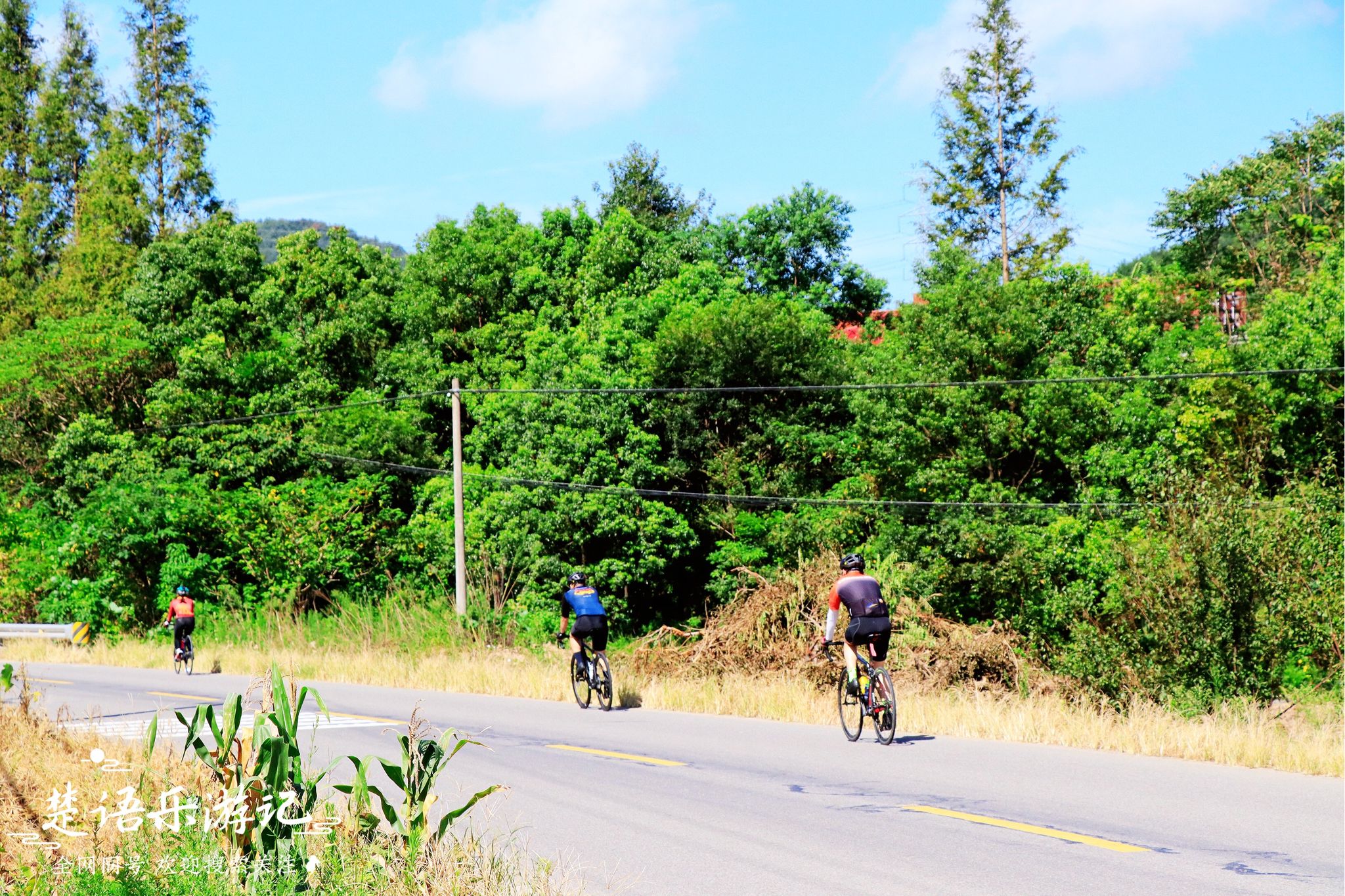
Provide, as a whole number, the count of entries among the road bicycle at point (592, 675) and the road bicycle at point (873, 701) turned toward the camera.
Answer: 0

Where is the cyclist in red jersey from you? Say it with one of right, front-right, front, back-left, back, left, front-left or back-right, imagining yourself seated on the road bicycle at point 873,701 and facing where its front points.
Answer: front

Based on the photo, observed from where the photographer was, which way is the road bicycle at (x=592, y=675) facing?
facing away from the viewer and to the left of the viewer

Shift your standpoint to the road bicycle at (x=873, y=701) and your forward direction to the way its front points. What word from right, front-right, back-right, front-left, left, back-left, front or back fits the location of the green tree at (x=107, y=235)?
front

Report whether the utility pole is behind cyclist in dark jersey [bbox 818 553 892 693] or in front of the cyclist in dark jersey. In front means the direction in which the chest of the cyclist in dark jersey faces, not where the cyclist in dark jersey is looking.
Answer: in front

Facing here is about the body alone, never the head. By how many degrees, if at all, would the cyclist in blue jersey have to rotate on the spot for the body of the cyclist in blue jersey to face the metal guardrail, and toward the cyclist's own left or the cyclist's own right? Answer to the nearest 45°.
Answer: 0° — they already face it

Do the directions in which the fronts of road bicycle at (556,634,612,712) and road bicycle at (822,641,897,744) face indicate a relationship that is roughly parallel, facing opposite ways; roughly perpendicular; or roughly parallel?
roughly parallel

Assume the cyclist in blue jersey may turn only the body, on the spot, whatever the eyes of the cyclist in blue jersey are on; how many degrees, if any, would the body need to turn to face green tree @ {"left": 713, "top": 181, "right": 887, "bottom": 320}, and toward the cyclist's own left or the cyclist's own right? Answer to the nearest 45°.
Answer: approximately 45° to the cyclist's own right

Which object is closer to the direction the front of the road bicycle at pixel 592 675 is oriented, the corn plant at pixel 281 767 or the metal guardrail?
the metal guardrail

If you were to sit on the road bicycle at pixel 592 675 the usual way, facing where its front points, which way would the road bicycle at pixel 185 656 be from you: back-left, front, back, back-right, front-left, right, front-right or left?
front

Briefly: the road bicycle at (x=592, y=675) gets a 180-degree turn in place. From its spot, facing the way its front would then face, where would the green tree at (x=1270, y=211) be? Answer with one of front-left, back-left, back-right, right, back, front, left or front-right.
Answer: left

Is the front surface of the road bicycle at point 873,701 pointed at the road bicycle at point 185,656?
yes

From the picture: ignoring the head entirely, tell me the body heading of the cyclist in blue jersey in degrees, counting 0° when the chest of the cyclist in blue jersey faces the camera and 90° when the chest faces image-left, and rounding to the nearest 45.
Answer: approximately 135°

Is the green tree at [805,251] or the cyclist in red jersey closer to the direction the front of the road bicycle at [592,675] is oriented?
the cyclist in red jersey

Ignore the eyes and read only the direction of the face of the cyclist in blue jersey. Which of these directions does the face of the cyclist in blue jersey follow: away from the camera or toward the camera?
away from the camera

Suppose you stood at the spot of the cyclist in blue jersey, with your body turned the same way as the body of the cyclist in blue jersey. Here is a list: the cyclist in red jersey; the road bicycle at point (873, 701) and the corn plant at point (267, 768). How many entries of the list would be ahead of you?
1

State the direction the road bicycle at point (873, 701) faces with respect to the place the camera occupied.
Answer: facing away from the viewer and to the left of the viewer

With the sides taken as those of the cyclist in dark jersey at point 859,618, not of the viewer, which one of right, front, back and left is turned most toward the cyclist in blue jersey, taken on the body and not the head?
front
